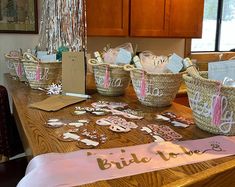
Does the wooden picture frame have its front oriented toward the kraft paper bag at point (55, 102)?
yes

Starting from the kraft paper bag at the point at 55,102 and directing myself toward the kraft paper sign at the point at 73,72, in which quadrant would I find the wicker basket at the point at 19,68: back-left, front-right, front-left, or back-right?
front-left

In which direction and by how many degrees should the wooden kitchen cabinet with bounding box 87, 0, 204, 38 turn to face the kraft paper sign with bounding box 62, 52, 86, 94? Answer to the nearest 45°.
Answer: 0° — it already faces it

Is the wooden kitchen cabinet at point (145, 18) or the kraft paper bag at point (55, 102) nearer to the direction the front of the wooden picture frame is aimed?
the kraft paper bag

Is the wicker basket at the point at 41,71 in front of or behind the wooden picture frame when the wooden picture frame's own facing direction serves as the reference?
in front

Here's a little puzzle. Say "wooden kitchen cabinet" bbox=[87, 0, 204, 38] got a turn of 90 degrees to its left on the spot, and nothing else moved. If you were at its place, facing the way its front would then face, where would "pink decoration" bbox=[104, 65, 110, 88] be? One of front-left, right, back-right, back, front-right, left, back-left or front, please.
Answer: right

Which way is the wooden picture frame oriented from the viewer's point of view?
toward the camera

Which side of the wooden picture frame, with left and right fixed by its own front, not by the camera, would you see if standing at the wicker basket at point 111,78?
front

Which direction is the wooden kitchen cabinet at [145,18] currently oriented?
toward the camera

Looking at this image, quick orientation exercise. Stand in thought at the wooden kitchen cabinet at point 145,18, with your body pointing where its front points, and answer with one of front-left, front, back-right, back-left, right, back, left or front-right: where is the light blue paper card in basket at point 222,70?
front

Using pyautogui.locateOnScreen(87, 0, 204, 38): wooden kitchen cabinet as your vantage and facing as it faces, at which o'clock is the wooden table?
The wooden table is roughly at 12 o'clock from the wooden kitchen cabinet.

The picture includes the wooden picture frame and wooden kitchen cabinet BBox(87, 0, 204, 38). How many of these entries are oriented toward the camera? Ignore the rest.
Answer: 2

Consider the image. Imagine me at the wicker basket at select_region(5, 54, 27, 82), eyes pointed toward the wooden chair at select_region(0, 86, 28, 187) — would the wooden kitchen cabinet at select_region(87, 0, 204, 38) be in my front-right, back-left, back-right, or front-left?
back-left

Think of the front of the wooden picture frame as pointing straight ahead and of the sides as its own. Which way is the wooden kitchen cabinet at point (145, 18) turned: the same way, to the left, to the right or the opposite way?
the same way

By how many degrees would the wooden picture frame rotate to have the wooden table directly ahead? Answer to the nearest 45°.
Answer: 0° — it already faces it

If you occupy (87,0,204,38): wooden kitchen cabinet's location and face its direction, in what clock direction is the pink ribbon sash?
The pink ribbon sash is roughly at 12 o'clock from the wooden kitchen cabinet.

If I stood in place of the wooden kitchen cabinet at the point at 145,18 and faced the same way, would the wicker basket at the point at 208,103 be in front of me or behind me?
in front

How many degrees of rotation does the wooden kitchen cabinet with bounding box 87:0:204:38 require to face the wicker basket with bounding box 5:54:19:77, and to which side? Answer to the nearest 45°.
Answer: approximately 45° to its right

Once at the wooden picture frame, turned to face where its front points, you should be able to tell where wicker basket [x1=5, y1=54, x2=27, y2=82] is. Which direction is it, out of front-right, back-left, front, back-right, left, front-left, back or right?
front
